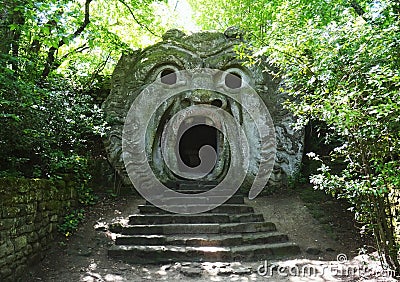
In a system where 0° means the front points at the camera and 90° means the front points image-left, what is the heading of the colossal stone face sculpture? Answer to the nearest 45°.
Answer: approximately 0°

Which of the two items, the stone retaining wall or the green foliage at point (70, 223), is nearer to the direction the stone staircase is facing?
the stone retaining wall

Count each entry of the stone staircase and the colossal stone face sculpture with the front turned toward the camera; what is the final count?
2

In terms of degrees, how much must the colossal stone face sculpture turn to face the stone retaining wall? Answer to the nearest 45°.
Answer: approximately 45° to its right

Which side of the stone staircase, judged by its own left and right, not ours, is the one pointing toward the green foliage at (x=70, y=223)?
right

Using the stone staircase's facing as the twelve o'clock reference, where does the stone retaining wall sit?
The stone retaining wall is roughly at 2 o'clock from the stone staircase.
